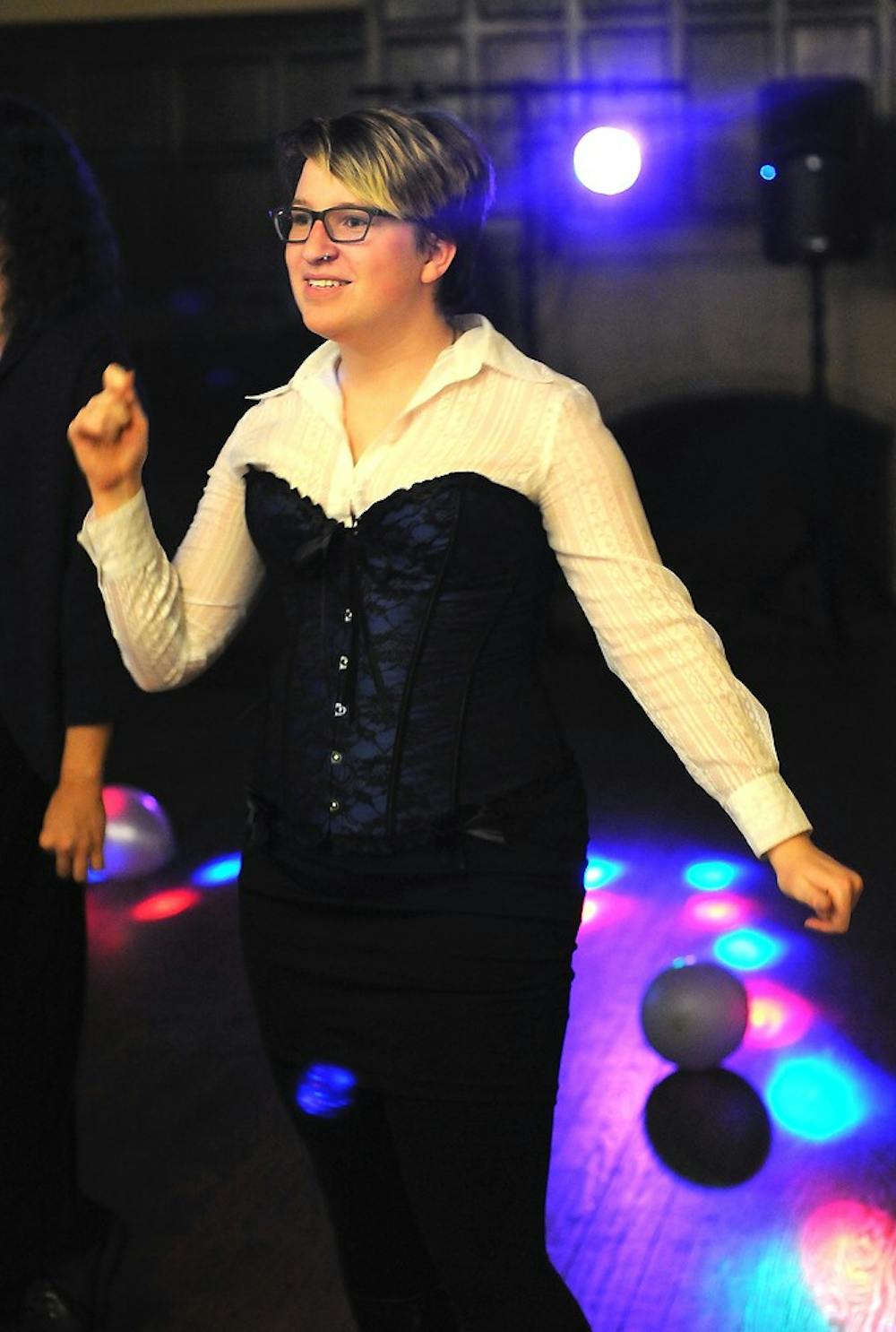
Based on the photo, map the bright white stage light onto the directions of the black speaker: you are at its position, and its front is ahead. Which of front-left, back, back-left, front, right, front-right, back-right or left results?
front-right

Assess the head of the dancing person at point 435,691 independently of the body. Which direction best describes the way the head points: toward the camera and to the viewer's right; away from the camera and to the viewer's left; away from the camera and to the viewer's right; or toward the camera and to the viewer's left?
toward the camera and to the viewer's left

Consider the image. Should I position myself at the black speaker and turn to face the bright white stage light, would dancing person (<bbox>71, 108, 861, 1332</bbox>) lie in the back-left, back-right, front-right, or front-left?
front-left

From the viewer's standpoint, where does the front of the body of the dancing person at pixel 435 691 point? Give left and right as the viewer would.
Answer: facing the viewer and to the left of the viewer

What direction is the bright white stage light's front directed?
toward the camera

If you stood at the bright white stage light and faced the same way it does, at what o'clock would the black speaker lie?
The black speaker is roughly at 8 o'clock from the bright white stage light.

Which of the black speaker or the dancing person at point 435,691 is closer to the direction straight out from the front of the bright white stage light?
the dancing person

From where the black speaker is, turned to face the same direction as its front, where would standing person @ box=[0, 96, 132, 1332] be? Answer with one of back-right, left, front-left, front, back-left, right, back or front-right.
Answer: front

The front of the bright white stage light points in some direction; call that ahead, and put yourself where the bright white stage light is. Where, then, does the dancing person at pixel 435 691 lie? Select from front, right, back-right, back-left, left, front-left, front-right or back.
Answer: front

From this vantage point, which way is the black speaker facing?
toward the camera
